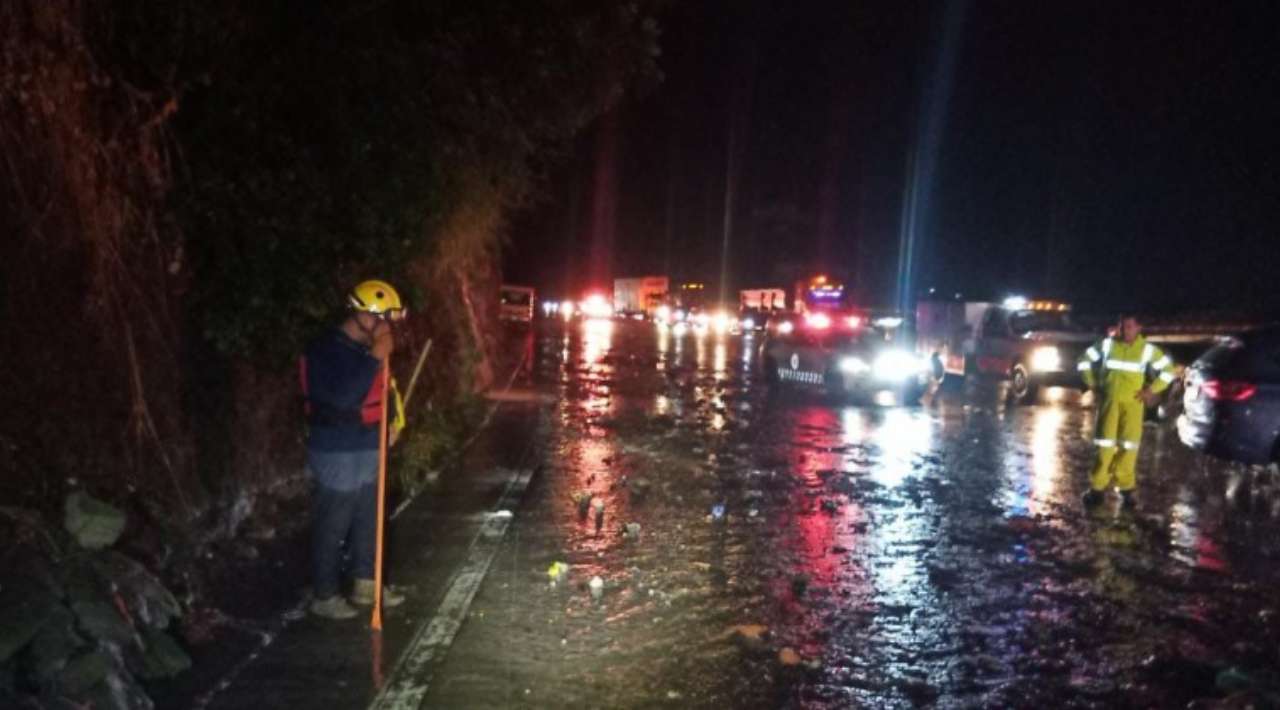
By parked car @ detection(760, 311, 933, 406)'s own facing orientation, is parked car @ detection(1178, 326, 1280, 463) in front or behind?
in front

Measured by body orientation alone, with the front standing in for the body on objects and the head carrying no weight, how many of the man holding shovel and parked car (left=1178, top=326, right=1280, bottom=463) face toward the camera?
0

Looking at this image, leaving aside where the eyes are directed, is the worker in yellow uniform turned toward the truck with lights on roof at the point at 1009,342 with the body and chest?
no

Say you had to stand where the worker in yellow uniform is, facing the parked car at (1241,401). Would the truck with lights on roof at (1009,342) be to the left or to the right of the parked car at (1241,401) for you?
left

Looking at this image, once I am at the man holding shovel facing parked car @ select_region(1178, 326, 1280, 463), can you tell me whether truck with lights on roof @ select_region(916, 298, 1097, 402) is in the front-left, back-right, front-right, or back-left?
front-left

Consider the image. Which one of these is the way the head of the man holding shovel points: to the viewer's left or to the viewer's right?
to the viewer's right

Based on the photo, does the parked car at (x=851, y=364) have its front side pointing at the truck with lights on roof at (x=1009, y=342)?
no

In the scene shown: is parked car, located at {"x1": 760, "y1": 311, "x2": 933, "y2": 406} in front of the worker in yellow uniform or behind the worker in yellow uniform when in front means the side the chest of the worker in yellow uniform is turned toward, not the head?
behind

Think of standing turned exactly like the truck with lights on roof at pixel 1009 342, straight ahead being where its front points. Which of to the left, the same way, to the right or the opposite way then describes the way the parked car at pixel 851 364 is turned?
the same way

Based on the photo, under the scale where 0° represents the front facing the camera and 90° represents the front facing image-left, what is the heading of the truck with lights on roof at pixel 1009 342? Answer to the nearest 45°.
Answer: approximately 315°

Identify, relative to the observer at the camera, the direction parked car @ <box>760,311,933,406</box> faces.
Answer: facing the viewer and to the right of the viewer

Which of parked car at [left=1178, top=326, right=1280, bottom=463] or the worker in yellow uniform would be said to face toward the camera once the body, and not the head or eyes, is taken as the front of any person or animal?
the worker in yellow uniform

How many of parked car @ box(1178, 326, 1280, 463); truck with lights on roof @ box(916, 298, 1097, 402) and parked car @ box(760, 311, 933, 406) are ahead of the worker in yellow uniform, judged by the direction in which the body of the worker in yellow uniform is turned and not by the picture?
0

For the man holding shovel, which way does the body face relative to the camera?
to the viewer's right

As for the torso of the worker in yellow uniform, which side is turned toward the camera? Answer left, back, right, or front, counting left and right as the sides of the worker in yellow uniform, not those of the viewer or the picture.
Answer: front

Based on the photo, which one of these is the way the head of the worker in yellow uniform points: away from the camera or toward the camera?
toward the camera
